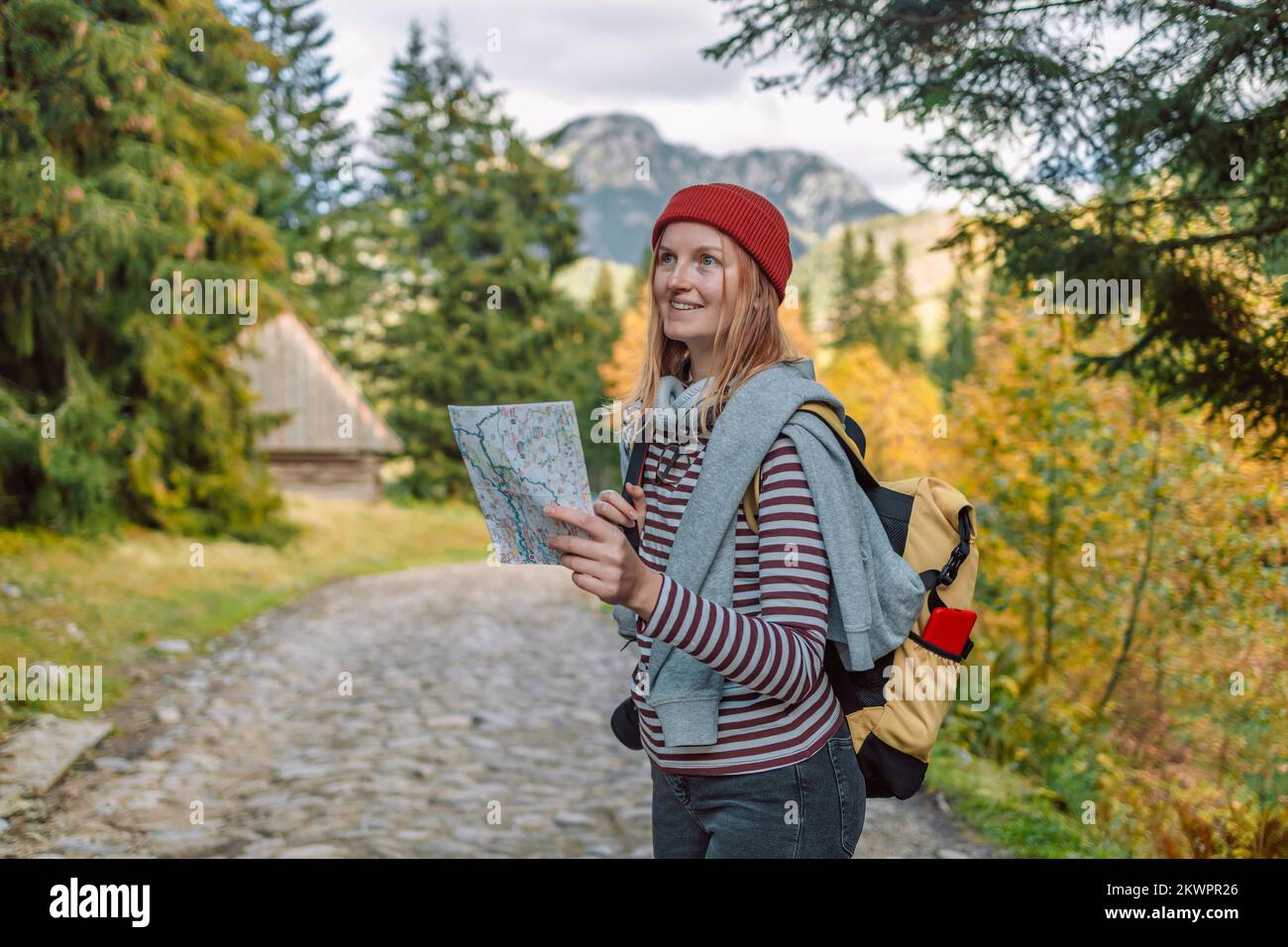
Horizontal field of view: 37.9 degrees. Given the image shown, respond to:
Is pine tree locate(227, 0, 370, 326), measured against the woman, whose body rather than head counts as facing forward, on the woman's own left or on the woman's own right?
on the woman's own right

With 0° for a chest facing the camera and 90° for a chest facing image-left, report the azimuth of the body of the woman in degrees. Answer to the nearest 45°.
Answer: approximately 45°

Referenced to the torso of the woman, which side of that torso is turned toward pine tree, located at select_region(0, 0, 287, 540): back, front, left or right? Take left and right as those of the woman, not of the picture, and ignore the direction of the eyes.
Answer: right

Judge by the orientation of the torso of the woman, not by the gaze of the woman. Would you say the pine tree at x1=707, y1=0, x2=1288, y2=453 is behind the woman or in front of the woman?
behind

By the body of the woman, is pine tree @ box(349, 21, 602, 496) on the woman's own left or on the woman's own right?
on the woman's own right
